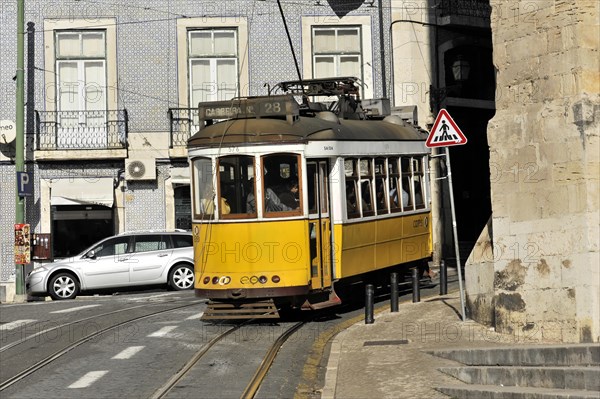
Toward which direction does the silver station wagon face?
to the viewer's left

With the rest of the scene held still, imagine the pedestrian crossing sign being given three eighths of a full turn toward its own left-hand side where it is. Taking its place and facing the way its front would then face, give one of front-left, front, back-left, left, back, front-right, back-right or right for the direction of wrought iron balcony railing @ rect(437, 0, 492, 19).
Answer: front-left

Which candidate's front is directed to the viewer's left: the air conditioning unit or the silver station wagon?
the silver station wagon

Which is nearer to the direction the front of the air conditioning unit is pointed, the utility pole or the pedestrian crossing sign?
the pedestrian crossing sign

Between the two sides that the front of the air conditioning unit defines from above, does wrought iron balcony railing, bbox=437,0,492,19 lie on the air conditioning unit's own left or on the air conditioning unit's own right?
on the air conditioning unit's own left

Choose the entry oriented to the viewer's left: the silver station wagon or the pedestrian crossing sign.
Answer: the silver station wagon

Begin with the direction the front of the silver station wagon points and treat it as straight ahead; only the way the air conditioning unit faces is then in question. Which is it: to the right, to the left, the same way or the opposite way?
to the left

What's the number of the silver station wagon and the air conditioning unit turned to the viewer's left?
1

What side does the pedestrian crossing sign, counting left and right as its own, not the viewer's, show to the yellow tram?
right
